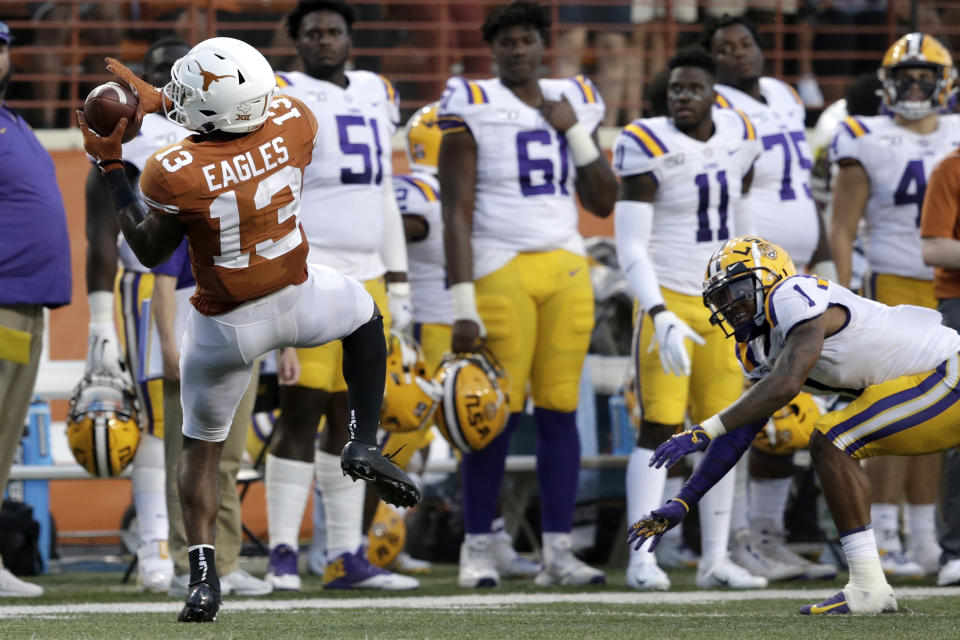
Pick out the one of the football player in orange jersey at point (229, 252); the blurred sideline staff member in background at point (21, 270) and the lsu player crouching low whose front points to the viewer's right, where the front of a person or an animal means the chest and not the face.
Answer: the blurred sideline staff member in background

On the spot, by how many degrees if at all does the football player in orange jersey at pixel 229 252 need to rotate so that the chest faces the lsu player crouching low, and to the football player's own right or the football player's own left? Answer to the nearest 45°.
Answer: approximately 135° to the football player's own right

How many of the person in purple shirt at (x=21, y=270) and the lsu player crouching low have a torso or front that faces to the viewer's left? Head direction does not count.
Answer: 1

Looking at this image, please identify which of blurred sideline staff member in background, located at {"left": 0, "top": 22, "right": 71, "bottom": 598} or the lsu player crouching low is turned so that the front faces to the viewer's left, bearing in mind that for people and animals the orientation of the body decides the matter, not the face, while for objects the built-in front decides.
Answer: the lsu player crouching low

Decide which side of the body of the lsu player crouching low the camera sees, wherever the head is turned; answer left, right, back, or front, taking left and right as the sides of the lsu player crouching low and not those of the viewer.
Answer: left

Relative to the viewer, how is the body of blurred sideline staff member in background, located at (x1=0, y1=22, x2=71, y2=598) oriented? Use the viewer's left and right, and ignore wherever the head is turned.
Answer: facing to the right of the viewer

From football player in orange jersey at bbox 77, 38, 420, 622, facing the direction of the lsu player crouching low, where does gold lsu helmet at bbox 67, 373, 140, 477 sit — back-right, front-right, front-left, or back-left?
back-left

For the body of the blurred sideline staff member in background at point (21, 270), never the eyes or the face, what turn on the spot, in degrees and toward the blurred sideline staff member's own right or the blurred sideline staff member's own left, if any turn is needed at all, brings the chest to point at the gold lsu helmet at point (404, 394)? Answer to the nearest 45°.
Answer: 0° — they already face it

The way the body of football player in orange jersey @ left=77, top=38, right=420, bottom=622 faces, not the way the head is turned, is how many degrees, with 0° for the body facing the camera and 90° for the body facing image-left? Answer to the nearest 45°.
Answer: approximately 135°
